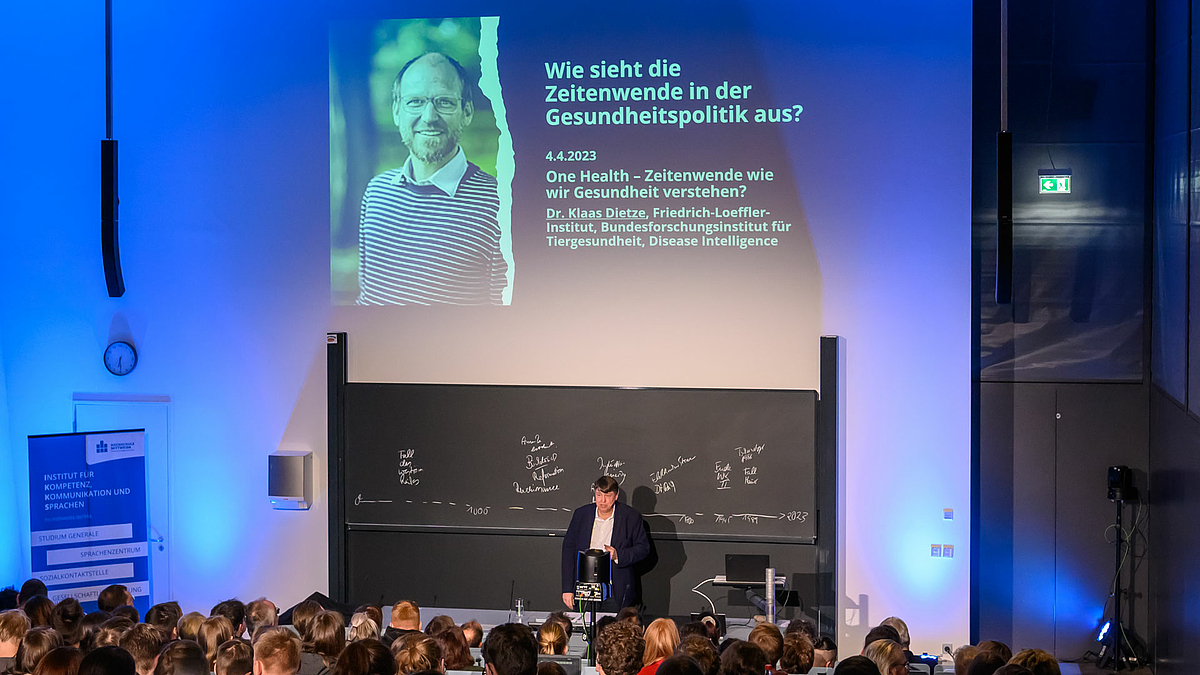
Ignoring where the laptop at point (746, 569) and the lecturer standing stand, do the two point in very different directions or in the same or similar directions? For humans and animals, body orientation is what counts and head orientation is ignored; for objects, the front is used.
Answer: very different directions

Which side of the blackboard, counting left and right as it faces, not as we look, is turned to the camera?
front

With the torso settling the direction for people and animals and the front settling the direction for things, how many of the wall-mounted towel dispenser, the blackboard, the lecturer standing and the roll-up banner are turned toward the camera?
4

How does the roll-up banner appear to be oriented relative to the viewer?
toward the camera

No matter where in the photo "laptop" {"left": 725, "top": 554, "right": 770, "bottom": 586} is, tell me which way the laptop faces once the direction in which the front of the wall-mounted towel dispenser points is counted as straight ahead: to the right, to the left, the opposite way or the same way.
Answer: the opposite way

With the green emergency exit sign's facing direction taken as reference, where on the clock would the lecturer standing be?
The lecturer standing is roughly at 2 o'clock from the green emergency exit sign.

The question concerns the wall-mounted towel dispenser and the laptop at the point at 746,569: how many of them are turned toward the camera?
1

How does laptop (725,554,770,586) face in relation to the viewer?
away from the camera

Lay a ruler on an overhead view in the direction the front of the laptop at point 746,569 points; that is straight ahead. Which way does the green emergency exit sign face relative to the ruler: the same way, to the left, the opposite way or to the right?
the opposite way

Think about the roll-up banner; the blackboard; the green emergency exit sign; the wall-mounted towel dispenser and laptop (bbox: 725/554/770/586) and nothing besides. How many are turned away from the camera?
1

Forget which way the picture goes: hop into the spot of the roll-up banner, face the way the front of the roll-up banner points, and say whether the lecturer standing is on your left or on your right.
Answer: on your left

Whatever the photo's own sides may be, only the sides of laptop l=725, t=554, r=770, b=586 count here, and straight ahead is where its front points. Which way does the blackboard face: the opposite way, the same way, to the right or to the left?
the opposite way

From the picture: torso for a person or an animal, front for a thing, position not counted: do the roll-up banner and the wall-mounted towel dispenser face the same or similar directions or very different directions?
same or similar directions

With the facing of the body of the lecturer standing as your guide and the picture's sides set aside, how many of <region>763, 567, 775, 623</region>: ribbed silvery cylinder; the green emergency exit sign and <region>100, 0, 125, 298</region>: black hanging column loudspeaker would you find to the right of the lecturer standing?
1

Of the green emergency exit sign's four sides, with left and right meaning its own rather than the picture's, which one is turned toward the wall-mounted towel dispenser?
right
